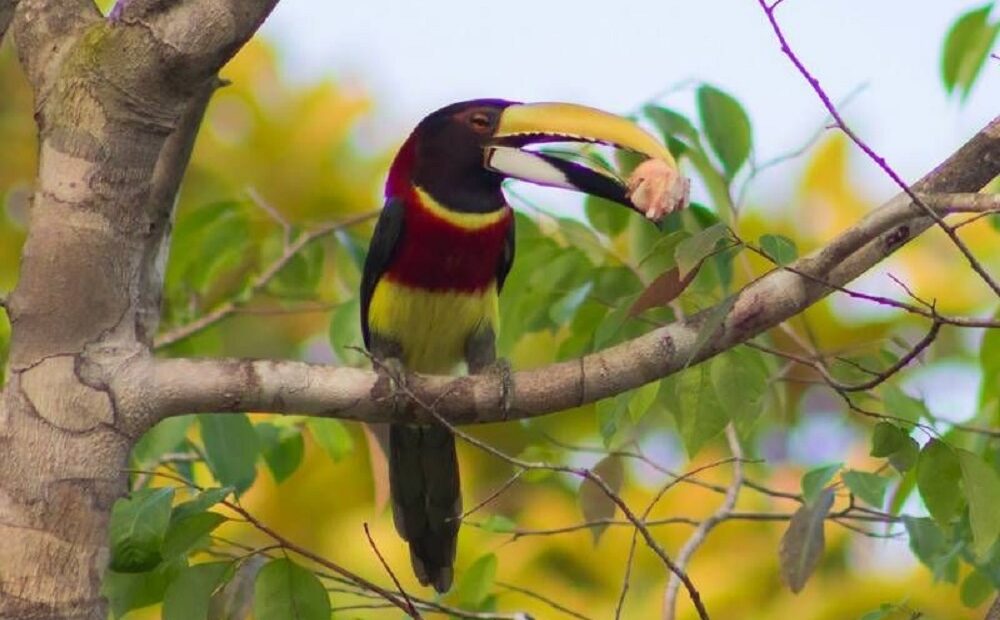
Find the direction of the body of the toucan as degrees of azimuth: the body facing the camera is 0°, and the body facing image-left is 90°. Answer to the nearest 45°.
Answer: approximately 315°

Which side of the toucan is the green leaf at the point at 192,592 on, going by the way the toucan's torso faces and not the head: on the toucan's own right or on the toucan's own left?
on the toucan's own right

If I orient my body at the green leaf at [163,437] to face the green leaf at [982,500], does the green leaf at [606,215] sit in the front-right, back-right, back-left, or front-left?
front-left
